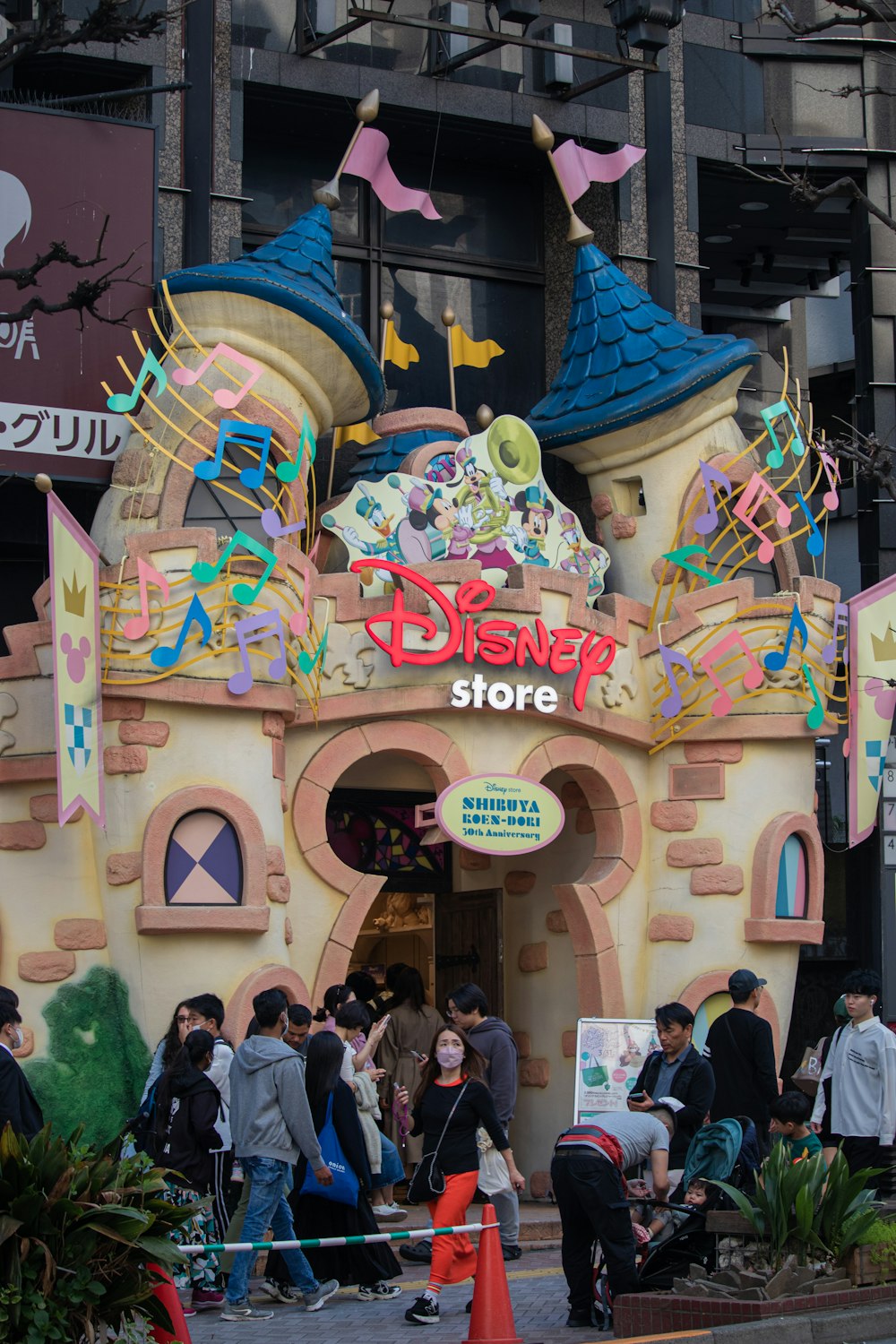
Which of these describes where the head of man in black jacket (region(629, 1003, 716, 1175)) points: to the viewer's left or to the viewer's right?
to the viewer's left

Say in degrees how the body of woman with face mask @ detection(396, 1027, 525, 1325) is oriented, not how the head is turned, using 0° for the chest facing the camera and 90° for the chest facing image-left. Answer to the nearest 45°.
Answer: approximately 45°

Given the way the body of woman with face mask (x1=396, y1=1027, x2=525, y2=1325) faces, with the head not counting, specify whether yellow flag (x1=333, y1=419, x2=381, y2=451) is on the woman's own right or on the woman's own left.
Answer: on the woman's own right

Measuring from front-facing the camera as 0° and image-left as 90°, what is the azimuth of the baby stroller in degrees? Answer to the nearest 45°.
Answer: approximately 90°

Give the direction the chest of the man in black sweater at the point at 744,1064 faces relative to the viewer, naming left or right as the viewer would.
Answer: facing away from the viewer and to the right of the viewer

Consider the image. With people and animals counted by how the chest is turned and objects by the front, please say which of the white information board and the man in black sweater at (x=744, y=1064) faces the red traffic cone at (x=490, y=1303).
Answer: the white information board
